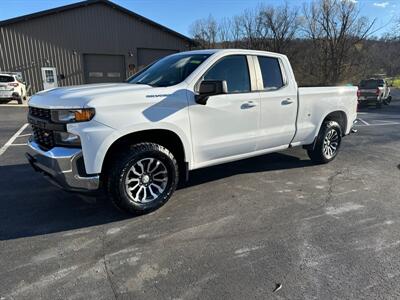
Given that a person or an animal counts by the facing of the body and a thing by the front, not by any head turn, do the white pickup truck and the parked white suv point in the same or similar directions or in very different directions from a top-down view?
very different directions

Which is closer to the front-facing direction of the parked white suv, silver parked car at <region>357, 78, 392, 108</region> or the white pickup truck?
the silver parked car

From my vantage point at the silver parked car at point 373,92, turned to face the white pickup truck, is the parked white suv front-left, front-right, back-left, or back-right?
front-right

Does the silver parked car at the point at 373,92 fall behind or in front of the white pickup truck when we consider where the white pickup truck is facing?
behind

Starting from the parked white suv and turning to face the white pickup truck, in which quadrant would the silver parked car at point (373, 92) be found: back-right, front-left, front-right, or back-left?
front-left

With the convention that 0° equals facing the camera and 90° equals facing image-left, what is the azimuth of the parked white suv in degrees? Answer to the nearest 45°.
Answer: approximately 225°

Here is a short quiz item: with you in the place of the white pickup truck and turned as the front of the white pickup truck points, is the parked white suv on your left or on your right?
on your right

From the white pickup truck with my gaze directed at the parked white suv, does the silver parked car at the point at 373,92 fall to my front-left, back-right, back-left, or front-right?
front-right

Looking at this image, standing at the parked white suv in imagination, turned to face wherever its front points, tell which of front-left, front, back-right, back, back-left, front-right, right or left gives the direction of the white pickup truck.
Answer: back-right

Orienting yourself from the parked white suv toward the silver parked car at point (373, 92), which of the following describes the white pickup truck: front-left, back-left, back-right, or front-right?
front-right

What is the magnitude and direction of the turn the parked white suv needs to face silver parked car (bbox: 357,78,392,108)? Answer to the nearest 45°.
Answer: approximately 90° to its right

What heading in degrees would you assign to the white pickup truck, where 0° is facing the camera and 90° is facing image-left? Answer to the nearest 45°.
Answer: approximately 45°
